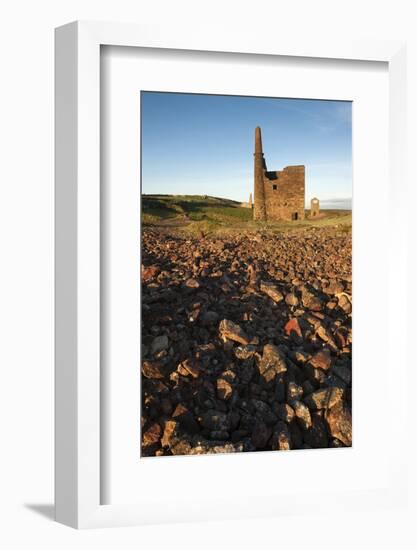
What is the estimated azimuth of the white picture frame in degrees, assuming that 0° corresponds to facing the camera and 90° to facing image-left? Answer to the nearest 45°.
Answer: approximately 315°

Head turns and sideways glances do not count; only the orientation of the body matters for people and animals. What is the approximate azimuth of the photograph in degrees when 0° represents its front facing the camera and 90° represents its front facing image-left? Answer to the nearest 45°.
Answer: approximately 315°
